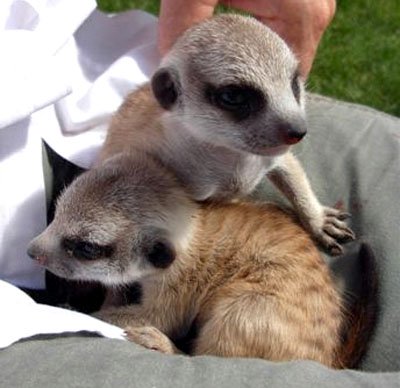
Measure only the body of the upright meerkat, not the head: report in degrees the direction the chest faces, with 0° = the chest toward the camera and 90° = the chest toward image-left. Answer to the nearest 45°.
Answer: approximately 315°

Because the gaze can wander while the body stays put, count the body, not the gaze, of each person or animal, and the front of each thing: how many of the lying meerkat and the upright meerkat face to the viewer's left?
1

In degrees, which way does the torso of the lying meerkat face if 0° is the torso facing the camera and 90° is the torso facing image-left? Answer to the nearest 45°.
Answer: approximately 90°

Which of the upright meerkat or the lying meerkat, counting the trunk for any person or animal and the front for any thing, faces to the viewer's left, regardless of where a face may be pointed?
the lying meerkat

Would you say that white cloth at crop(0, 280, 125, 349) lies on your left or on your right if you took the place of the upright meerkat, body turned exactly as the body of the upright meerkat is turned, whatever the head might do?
on your right
